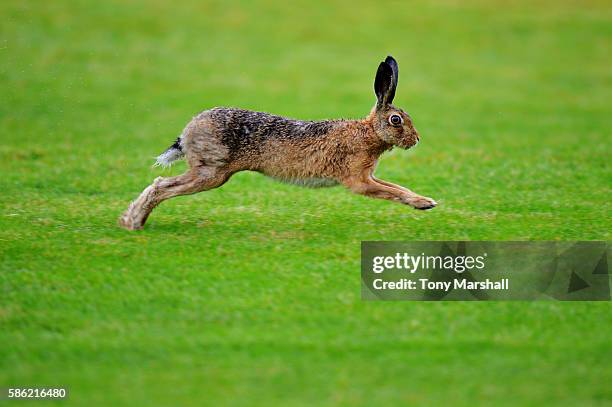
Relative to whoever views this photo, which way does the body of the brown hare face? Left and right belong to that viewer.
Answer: facing to the right of the viewer
